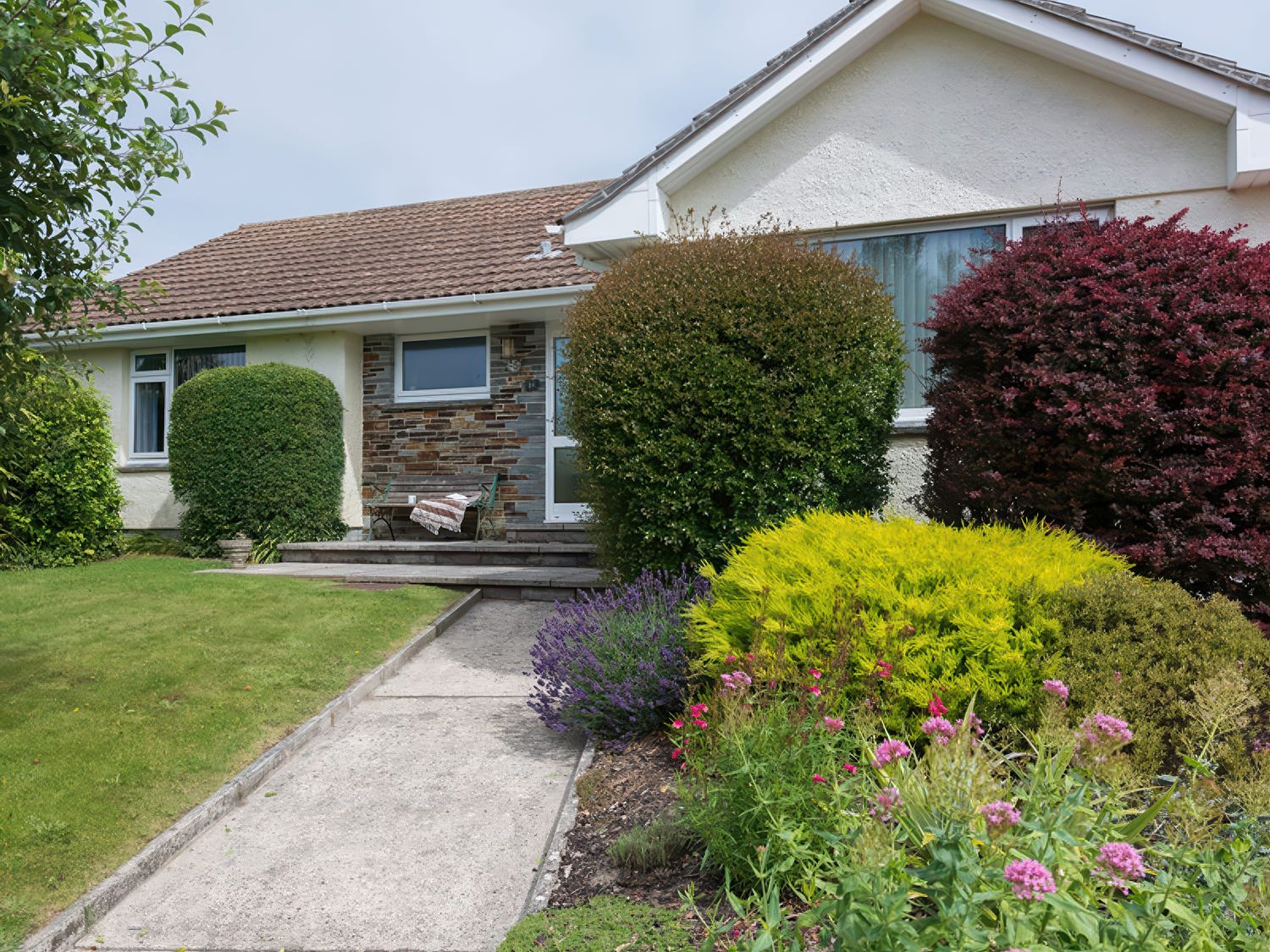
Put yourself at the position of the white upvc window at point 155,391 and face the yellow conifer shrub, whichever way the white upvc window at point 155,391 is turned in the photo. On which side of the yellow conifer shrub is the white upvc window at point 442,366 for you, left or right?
left

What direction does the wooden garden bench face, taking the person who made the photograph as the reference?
facing the viewer

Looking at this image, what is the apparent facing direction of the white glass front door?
toward the camera

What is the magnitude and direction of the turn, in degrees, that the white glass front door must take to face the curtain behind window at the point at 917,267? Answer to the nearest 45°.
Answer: approximately 45° to its left

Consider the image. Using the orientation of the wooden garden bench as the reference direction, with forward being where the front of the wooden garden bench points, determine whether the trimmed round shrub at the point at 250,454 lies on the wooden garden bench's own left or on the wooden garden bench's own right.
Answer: on the wooden garden bench's own right

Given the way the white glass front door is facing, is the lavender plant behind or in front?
in front

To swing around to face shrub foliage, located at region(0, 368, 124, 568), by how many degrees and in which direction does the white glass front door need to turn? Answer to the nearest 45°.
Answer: approximately 90° to its right

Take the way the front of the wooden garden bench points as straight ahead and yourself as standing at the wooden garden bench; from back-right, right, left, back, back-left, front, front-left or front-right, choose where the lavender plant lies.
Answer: front
